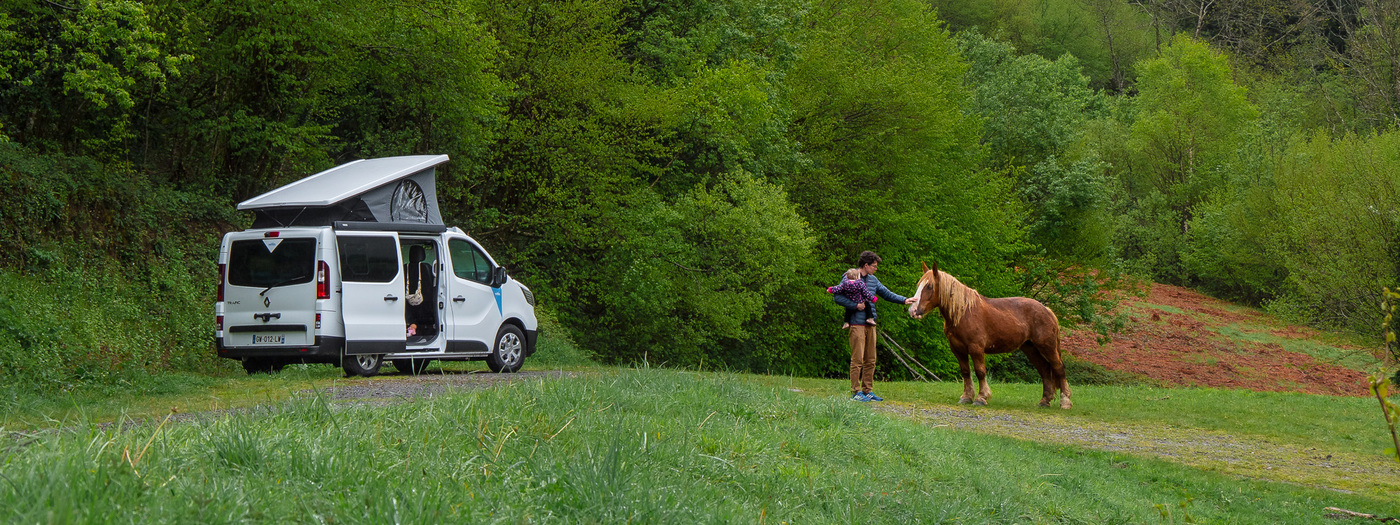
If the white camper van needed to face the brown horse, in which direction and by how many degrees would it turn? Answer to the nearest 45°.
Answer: approximately 45° to its right

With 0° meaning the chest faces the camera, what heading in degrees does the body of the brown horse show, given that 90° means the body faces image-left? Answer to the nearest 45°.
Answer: approximately 90°

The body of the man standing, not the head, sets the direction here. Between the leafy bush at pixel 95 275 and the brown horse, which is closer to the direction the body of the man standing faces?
the brown horse

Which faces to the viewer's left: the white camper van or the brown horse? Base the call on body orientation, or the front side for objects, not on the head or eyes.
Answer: the brown horse

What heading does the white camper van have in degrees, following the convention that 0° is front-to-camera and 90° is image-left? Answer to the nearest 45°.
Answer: approximately 225°

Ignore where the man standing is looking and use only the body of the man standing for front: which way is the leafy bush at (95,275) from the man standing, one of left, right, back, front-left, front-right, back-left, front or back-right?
back-right

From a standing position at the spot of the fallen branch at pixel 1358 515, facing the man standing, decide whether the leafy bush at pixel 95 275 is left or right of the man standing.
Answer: left

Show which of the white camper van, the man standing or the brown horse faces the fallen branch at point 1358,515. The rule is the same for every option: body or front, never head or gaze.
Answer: the man standing

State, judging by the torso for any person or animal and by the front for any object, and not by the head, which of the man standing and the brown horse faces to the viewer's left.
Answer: the brown horse

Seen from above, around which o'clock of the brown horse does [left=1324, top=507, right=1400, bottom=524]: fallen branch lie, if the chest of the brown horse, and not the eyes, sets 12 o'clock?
The fallen branch is roughly at 8 o'clock from the brown horse.

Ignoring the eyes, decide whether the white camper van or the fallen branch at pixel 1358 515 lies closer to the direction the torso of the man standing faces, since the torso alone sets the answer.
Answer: the fallen branch

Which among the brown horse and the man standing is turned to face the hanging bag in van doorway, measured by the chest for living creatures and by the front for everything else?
the brown horse
